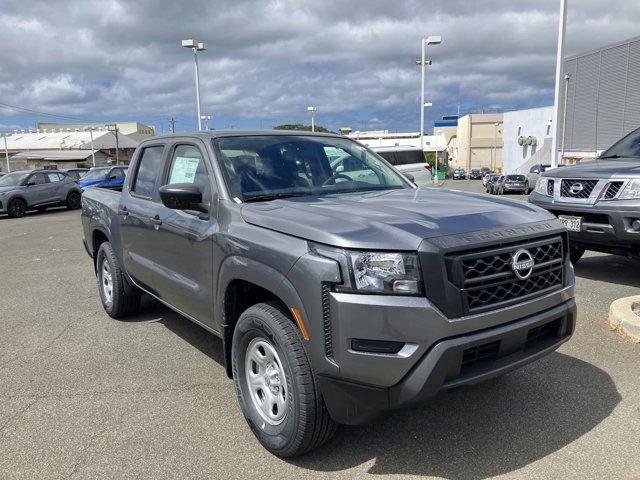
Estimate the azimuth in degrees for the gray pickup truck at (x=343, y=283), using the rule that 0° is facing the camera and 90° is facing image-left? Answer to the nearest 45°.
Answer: approximately 315°

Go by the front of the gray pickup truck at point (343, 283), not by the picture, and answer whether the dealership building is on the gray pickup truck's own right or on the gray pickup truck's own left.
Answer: on the gray pickup truck's own left

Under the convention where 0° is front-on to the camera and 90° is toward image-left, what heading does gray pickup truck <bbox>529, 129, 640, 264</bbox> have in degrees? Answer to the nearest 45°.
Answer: approximately 45°

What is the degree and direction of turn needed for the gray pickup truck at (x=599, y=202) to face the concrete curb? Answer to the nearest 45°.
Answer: approximately 45° to its left

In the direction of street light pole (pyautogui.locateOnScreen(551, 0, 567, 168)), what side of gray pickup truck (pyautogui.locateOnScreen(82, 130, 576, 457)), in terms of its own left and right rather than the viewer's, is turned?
left

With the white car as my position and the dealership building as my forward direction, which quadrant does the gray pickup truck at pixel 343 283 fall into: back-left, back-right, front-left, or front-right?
back-right

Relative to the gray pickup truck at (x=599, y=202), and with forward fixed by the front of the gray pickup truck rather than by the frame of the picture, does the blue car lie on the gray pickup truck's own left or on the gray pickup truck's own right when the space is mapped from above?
on the gray pickup truck's own right

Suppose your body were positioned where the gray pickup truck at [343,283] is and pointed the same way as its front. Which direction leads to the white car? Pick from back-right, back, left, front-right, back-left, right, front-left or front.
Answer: back-left
